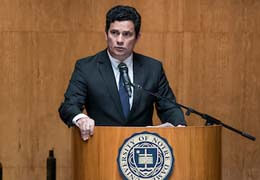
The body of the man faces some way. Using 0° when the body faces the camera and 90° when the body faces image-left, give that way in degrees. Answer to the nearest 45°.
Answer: approximately 0°
